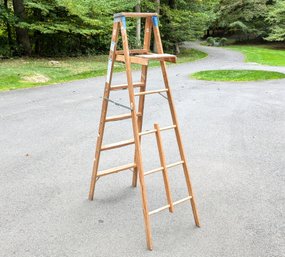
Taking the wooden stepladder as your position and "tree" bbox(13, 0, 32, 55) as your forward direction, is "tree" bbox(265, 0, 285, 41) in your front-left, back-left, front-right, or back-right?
front-right

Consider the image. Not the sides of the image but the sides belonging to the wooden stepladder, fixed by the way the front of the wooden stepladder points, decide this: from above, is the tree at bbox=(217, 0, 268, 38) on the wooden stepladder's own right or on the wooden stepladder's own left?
on the wooden stepladder's own right

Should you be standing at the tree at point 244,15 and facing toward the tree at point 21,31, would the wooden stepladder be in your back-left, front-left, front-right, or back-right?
front-left
